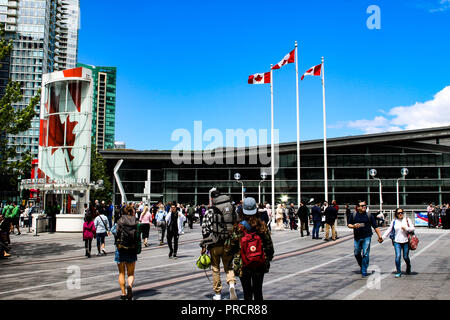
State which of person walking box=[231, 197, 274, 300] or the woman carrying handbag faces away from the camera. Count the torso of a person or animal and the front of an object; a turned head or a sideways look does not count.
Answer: the person walking

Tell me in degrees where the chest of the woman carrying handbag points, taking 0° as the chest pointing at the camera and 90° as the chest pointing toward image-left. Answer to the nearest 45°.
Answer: approximately 0°

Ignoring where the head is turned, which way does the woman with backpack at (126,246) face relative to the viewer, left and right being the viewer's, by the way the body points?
facing away from the viewer

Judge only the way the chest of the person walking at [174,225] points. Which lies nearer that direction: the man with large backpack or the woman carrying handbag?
the man with large backpack

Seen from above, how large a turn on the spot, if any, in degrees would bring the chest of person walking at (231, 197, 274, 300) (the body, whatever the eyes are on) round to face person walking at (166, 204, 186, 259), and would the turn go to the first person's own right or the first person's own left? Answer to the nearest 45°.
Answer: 0° — they already face them

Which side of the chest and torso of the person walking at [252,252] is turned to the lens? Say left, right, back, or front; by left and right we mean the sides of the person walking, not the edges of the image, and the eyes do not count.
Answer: back

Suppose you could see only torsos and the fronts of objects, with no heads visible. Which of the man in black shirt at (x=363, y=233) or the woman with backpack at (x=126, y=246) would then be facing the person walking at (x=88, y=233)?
the woman with backpack

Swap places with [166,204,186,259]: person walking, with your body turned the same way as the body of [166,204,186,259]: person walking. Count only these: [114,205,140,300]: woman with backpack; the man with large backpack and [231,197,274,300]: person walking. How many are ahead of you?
3

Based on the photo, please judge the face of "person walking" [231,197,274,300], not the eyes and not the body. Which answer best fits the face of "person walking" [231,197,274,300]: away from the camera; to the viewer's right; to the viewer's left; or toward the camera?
away from the camera

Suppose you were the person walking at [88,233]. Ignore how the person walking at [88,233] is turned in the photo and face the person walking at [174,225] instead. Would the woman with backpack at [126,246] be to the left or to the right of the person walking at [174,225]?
right

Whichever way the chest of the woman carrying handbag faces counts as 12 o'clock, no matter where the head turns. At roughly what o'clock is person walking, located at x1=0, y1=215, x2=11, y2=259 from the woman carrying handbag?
The person walking is roughly at 3 o'clock from the woman carrying handbag.
